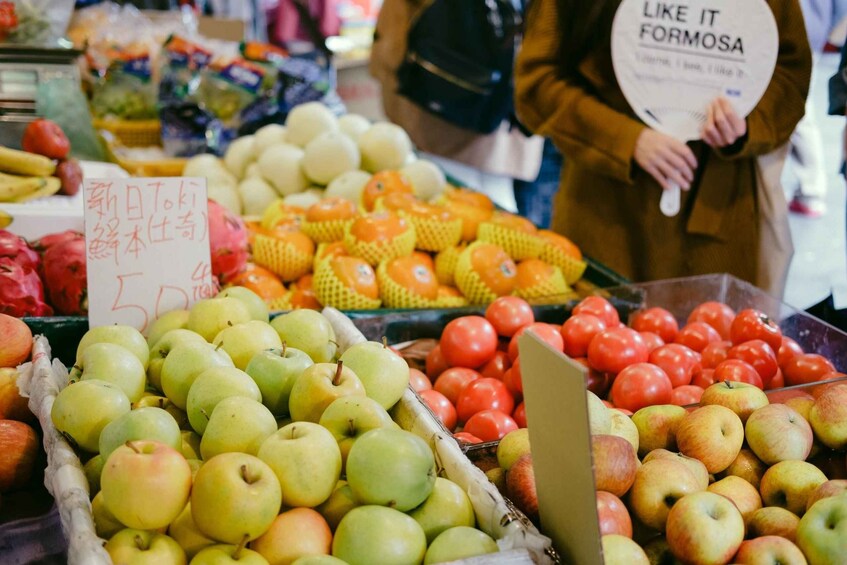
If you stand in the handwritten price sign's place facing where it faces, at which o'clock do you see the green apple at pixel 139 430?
The green apple is roughly at 12 o'clock from the handwritten price sign.

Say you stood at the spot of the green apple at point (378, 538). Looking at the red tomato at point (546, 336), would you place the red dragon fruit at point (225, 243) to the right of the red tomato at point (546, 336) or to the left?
left

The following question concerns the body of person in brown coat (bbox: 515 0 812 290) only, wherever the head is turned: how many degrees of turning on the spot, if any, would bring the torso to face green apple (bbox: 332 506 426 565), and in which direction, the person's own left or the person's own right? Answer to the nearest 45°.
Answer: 0° — they already face it

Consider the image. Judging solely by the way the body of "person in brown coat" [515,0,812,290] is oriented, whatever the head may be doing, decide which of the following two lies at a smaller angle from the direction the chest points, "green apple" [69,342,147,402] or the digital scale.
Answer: the green apple

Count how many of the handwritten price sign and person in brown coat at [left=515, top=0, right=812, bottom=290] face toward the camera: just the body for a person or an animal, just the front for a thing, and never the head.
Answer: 2
